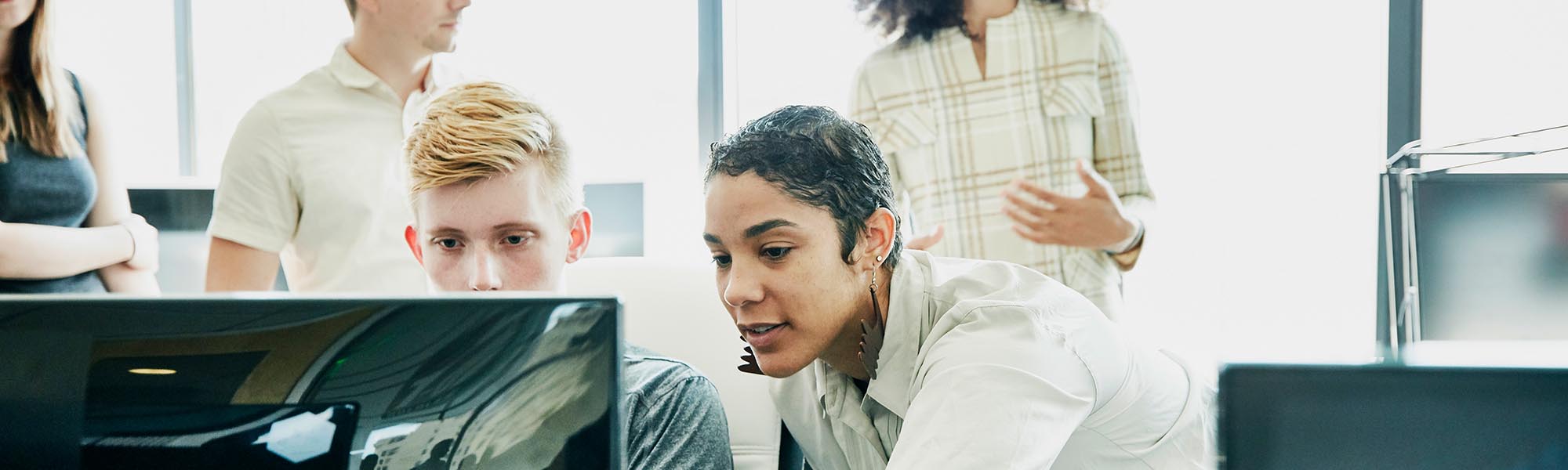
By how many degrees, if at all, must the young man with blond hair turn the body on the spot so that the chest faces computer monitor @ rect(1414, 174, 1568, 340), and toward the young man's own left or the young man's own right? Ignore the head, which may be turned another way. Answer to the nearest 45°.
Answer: approximately 90° to the young man's own left

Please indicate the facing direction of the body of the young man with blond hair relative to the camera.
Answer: toward the camera

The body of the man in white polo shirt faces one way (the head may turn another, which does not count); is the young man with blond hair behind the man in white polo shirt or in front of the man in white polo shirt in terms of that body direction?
in front

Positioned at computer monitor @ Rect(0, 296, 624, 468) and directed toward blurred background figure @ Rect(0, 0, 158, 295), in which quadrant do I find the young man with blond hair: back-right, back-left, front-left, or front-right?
front-right

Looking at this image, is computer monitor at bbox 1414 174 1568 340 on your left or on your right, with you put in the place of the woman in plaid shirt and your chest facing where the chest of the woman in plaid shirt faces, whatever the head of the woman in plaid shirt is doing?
on your left

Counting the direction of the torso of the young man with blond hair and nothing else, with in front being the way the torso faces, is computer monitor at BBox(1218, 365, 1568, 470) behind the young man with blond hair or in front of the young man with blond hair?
in front

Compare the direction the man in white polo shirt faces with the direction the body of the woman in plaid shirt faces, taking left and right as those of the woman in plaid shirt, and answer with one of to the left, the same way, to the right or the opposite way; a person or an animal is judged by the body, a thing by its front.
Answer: to the left

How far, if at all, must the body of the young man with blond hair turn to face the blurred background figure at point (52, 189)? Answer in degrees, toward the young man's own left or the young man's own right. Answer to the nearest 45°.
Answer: approximately 135° to the young man's own right

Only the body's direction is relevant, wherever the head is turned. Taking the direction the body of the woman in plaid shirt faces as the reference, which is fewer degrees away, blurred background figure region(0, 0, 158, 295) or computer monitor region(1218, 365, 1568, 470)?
the computer monitor

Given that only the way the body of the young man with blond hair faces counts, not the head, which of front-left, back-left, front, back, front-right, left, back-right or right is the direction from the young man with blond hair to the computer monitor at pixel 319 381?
front

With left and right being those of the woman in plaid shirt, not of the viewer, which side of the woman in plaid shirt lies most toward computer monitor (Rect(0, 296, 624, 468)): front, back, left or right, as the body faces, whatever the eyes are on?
front

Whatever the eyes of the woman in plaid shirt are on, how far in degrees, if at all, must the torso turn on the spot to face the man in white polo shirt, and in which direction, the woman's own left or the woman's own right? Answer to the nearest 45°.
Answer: approximately 45° to the woman's own right

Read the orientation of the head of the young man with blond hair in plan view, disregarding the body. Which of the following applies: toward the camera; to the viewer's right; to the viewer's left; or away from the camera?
toward the camera

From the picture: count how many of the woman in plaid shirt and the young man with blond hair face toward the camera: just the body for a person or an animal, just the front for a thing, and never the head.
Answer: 2
